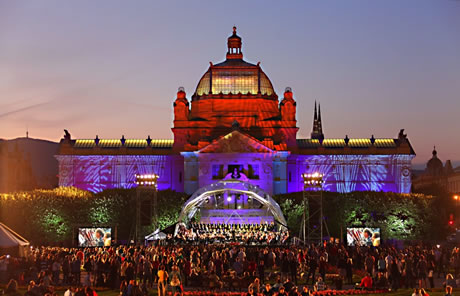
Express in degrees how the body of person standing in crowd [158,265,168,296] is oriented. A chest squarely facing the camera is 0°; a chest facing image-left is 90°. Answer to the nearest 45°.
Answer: approximately 180°

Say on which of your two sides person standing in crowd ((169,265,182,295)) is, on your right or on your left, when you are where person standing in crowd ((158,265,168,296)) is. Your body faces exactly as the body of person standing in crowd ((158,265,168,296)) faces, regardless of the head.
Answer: on your right

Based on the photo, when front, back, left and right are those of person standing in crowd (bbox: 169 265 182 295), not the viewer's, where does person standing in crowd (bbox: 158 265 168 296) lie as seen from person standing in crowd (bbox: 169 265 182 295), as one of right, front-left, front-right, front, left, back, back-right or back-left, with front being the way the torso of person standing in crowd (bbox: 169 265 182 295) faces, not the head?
left

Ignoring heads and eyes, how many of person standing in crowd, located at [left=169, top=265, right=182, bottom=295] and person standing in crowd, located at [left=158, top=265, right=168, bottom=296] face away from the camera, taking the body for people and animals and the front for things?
2

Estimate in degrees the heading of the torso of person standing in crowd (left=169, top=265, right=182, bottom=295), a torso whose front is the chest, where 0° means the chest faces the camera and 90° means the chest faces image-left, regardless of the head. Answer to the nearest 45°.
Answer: approximately 180°
